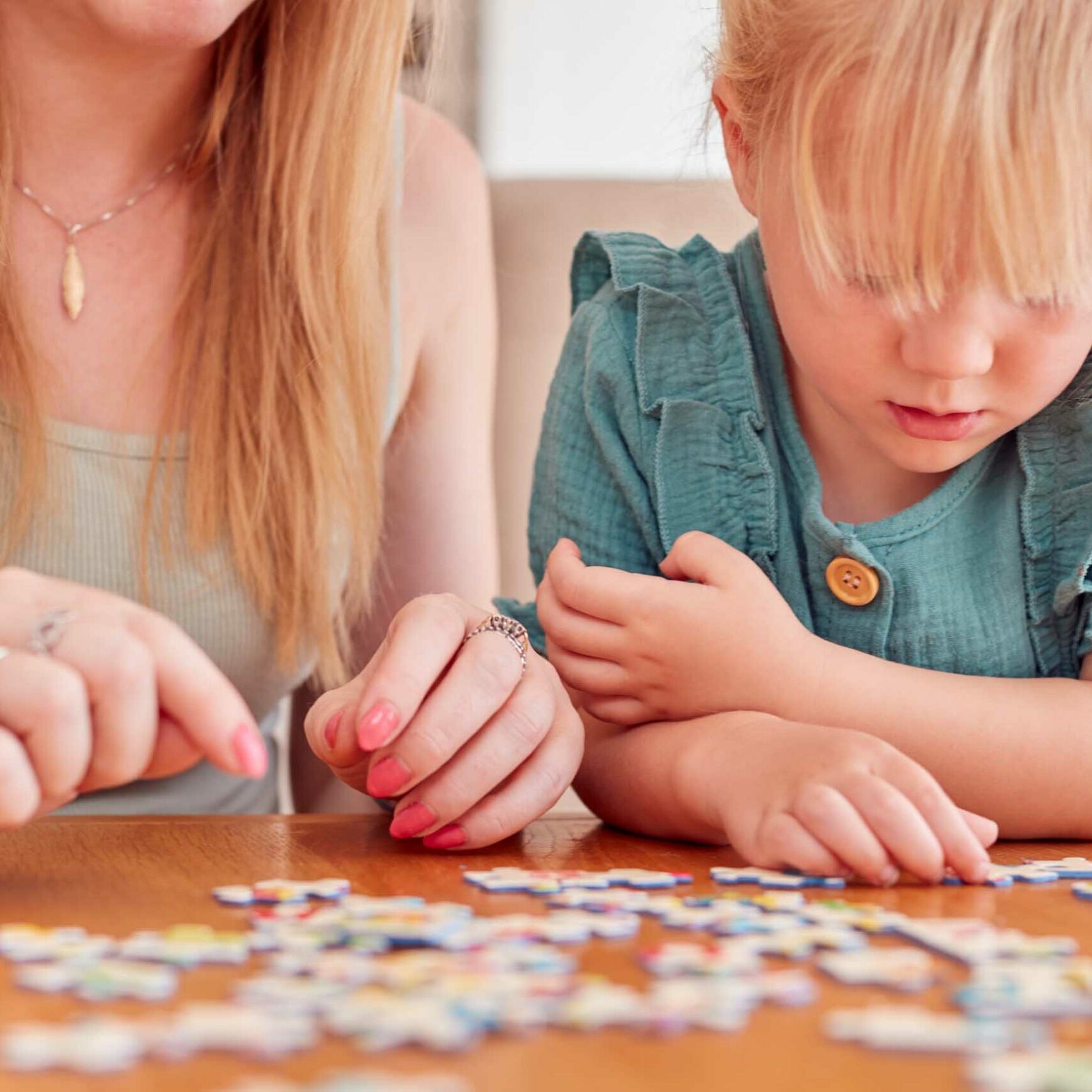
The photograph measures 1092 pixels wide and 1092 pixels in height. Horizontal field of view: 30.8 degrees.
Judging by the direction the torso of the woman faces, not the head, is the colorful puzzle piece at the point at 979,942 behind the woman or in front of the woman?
in front

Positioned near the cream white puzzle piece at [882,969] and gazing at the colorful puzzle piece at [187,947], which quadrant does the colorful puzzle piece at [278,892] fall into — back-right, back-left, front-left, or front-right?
front-right

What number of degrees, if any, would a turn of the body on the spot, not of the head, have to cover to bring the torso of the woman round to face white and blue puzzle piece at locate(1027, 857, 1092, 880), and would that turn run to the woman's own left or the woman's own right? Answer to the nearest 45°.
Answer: approximately 45° to the woman's own left

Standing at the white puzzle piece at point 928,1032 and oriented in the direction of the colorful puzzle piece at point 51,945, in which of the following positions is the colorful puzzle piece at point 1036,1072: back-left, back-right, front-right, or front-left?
back-left

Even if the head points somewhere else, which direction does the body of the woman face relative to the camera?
toward the camera

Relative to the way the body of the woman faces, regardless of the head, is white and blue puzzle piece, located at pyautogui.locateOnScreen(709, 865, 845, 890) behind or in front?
in front

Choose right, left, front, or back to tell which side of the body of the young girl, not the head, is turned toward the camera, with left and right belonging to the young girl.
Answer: front

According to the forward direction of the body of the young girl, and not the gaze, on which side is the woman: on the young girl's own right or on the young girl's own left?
on the young girl's own right

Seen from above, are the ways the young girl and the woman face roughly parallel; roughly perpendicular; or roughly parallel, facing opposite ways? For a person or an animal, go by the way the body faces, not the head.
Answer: roughly parallel

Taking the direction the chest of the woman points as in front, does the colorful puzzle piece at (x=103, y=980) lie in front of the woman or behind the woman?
in front

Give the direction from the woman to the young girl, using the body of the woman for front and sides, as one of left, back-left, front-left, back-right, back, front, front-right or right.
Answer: front-left

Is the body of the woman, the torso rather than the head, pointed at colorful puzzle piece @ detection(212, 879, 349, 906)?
yes
